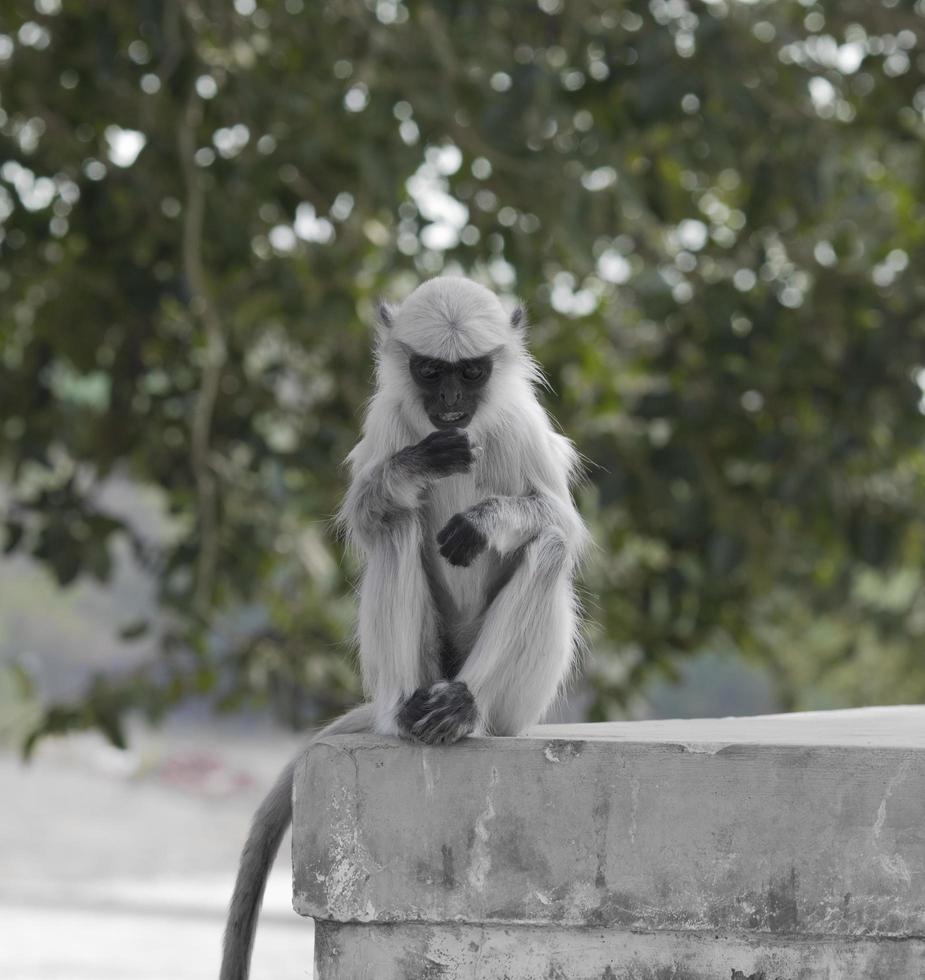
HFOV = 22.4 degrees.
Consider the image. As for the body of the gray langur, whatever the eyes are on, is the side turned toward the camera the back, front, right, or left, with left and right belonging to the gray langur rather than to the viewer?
front
